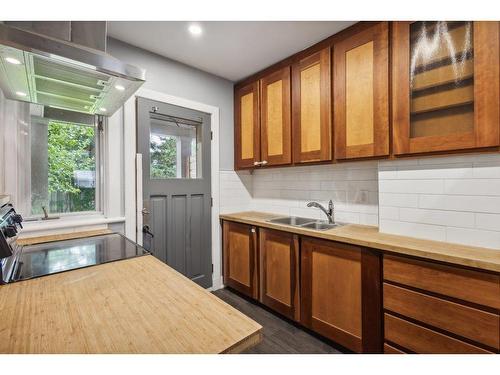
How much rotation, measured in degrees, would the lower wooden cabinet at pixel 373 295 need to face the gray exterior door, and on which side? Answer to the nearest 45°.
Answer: approximately 45° to its right

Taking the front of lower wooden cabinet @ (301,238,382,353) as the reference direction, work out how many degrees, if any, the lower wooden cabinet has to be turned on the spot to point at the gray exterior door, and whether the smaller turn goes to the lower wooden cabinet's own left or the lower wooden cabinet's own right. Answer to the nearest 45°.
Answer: approximately 45° to the lower wooden cabinet's own right

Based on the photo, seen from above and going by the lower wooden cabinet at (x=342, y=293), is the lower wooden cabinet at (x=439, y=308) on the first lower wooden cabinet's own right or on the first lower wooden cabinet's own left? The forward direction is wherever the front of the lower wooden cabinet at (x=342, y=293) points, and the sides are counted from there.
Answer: on the first lower wooden cabinet's own left

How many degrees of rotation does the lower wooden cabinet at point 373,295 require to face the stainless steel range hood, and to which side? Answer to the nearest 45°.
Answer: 0° — it already faces it

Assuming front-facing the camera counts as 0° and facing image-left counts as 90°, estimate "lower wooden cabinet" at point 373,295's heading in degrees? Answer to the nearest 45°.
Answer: approximately 45°

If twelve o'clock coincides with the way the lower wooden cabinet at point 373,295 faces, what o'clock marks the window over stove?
The window over stove is roughly at 1 o'clock from the lower wooden cabinet.

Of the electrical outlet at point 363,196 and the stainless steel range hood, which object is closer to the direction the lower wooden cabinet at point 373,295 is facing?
the stainless steel range hood
